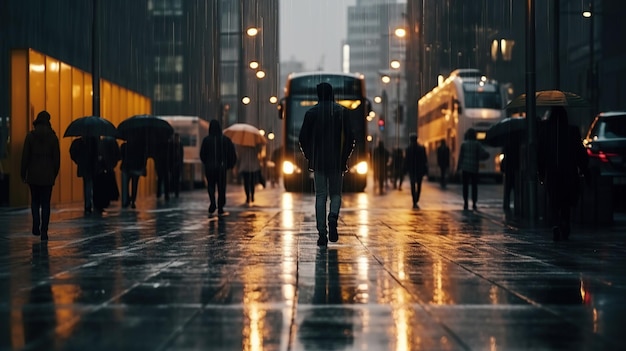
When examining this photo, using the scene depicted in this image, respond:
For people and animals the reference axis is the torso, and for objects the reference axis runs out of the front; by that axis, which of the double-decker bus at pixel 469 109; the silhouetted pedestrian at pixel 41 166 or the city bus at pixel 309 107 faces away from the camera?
the silhouetted pedestrian

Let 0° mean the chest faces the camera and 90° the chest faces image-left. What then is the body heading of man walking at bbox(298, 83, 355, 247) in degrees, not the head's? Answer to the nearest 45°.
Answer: approximately 180°

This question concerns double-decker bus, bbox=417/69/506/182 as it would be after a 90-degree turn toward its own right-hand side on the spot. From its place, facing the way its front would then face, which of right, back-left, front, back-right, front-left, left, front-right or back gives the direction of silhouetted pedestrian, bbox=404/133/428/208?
front-left

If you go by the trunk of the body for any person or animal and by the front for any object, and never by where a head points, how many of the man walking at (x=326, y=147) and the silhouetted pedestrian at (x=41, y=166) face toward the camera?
0

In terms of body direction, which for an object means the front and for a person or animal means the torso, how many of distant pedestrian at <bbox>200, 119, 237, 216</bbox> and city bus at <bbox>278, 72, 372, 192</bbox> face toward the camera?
1

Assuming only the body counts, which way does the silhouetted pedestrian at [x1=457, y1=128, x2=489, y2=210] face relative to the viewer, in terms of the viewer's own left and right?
facing away from the viewer

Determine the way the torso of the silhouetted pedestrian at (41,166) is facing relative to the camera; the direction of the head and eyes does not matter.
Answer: away from the camera

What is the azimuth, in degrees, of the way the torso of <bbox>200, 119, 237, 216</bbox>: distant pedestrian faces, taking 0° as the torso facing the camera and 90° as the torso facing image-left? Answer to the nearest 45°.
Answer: approximately 180°

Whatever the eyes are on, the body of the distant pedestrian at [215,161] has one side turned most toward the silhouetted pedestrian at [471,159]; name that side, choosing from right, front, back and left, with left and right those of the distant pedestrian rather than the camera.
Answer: right

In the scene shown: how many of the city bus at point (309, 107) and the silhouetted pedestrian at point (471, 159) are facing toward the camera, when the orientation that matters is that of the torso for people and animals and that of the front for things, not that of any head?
1

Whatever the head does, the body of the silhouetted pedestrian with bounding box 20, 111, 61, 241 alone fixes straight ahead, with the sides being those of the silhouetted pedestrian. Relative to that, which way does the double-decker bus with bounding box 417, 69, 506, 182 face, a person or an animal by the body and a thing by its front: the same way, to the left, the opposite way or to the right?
the opposite way

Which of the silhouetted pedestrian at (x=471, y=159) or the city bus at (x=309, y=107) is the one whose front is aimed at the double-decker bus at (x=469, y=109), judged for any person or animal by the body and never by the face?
the silhouetted pedestrian
